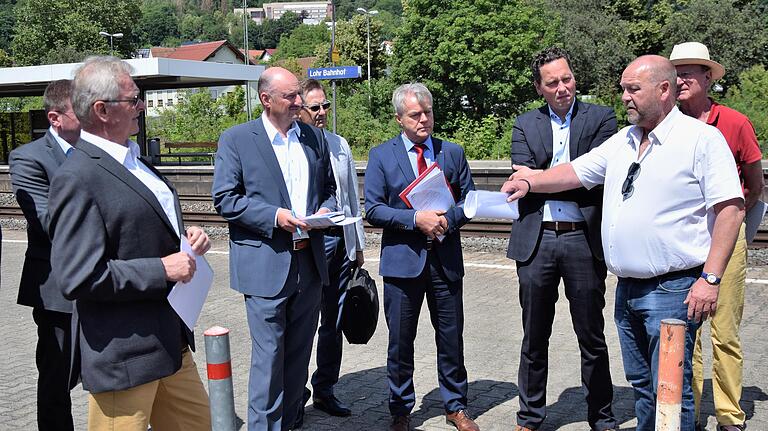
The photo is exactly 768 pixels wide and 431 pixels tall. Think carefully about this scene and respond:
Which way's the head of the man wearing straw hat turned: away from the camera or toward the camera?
toward the camera

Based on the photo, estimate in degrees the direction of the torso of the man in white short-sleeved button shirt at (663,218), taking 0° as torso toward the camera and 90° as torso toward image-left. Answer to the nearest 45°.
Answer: approximately 45°

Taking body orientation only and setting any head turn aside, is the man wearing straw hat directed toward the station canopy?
no

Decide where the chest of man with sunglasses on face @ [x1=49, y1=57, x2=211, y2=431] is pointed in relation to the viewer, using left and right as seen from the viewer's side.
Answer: facing to the right of the viewer

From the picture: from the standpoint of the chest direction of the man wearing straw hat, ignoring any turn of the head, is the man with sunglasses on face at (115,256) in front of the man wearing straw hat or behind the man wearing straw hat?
in front

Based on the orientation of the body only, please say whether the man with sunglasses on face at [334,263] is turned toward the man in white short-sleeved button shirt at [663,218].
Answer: yes

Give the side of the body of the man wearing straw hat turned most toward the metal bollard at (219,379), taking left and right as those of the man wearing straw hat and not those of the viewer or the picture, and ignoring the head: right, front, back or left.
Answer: front

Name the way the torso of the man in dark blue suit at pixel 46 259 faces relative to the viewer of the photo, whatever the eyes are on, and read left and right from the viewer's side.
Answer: facing to the right of the viewer

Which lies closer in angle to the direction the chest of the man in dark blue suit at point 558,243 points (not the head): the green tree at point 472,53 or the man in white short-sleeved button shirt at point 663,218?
the man in white short-sleeved button shirt

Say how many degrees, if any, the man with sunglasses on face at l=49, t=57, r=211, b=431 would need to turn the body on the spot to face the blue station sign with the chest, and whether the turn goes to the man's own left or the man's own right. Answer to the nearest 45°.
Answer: approximately 90° to the man's own left

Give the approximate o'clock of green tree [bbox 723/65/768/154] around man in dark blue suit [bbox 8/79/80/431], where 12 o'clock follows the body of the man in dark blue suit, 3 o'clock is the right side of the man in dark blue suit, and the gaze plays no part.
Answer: The green tree is roughly at 11 o'clock from the man in dark blue suit.

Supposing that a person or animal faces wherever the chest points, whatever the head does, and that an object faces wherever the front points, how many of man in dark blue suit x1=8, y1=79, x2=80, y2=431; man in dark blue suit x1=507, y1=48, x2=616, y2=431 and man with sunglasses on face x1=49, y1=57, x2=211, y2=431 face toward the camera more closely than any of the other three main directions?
1

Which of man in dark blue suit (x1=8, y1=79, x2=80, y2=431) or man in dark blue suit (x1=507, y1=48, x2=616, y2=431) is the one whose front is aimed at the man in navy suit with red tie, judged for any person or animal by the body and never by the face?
man in dark blue suit (x1=8, y1=79, x2=80, y2=431)

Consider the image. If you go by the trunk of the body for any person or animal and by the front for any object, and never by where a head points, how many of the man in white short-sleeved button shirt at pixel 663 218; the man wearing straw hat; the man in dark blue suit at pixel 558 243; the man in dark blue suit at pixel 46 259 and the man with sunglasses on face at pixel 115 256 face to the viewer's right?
2

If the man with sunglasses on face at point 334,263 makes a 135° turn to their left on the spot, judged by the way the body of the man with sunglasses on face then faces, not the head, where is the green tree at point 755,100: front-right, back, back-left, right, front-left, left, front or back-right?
front-right

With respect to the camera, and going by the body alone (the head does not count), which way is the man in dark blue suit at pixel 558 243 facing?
toward the camera

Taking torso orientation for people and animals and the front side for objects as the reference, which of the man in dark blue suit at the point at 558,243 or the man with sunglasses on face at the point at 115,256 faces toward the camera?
the man in dark blue suit

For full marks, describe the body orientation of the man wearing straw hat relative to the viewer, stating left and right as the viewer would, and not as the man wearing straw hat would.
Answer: facing the viewer and to the left of the viewer

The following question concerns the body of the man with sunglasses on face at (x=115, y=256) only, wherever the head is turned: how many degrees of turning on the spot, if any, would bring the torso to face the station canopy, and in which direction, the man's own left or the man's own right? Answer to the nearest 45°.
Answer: approximately 90° to the man's own left
